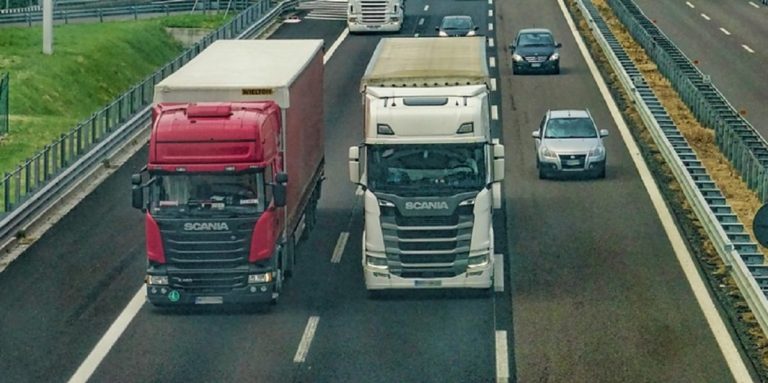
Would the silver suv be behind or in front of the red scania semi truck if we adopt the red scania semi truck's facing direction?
behind

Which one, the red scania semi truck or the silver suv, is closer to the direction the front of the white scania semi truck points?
the red scania semi truck

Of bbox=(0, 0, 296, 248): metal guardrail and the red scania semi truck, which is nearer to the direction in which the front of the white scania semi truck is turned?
the red scania semi truck

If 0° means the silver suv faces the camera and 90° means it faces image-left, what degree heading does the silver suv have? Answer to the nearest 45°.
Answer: approximately 0°

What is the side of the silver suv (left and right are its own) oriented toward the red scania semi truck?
front

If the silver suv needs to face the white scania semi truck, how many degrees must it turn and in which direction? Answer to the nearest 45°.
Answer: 0° — it already faces it
